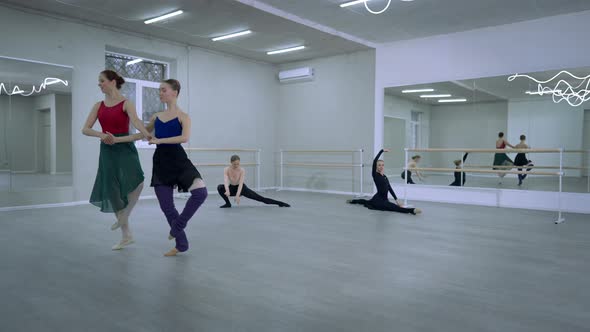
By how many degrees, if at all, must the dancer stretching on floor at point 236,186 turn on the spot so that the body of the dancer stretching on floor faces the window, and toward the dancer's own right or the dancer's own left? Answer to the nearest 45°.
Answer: approximately 135° to the dancer's own right

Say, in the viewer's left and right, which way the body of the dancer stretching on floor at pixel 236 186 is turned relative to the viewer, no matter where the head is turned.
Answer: facing the viewer

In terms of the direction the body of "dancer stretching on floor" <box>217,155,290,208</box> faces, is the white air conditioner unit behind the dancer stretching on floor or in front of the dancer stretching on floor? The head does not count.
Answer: behind

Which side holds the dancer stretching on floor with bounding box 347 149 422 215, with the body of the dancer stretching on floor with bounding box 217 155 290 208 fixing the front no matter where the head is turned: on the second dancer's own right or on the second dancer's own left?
on the second dancer's own left

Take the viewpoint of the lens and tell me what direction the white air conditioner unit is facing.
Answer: facing the viewer and to the left of the viewer

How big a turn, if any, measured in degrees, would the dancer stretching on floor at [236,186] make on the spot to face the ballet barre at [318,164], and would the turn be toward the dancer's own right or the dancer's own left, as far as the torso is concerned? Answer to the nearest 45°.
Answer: approximately 135° to the dancer's own left

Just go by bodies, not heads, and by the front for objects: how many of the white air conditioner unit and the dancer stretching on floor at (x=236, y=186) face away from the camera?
0

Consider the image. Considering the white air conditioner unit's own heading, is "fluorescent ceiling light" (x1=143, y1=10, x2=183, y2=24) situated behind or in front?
in front
